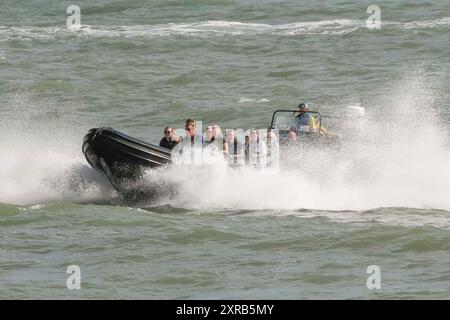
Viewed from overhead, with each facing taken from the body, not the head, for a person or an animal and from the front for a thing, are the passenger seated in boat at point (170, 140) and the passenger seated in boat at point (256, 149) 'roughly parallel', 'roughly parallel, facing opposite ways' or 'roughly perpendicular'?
roughly parallel

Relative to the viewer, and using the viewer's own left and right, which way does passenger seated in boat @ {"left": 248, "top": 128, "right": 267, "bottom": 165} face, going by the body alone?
facing the viewer and to the left of the viewer

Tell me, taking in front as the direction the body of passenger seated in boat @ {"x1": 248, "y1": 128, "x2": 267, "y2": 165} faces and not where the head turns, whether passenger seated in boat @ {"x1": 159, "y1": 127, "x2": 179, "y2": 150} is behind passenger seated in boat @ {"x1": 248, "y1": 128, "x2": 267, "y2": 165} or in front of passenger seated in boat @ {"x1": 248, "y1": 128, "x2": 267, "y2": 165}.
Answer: in front

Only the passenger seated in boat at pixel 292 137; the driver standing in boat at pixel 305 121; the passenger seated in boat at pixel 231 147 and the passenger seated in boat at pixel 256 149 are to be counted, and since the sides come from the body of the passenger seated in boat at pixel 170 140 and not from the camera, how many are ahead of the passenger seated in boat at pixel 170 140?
0

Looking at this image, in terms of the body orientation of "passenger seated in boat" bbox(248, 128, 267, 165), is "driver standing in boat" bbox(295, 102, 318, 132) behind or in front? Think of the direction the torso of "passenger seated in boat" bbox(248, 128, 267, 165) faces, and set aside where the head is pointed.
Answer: behind

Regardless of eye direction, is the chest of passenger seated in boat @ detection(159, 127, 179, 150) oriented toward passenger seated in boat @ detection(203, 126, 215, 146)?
no

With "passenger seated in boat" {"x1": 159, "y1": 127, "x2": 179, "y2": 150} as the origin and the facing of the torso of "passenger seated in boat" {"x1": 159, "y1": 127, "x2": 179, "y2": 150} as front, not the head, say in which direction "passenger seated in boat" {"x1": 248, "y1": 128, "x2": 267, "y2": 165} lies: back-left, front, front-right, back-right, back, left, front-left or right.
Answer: back-left

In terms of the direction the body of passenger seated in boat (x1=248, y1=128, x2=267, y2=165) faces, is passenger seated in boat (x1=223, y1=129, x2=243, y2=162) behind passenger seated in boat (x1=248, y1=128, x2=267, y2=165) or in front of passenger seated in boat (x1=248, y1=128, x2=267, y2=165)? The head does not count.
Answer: in front

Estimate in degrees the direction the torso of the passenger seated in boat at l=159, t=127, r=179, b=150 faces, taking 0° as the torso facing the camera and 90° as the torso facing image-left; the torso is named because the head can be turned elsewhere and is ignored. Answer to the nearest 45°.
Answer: approximately 45°

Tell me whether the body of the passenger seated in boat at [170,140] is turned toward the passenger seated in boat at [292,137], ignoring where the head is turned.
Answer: no

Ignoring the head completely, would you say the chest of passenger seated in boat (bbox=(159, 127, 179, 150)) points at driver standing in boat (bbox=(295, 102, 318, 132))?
no

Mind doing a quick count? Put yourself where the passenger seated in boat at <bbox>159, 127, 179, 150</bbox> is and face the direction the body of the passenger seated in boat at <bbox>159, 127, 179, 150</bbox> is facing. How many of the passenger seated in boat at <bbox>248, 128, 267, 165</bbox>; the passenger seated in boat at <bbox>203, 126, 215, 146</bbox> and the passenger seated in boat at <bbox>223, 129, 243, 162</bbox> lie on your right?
0

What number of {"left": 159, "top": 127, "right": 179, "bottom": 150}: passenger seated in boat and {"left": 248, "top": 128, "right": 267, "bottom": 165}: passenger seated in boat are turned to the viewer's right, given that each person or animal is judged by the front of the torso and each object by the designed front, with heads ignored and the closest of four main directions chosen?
0
